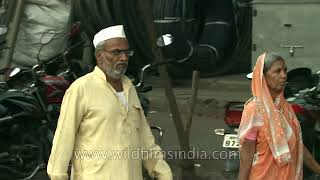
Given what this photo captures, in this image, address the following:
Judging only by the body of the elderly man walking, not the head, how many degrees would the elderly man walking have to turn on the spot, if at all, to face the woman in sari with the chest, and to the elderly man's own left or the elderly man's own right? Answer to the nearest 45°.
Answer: approximately 45° to the elderly man's own left

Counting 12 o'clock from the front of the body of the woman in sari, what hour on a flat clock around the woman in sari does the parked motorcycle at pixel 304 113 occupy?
The parked motorcycle is roughly at 8 o'clock from the woman in sari.

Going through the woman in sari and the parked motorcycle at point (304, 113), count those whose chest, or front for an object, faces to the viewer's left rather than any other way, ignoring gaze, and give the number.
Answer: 0

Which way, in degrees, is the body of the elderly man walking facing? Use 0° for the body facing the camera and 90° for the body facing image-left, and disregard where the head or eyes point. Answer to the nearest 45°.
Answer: approximately 315°

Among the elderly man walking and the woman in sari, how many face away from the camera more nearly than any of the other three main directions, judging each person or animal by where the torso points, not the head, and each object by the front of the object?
0

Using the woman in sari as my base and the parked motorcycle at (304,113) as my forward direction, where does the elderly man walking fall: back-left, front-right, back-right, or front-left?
back-left

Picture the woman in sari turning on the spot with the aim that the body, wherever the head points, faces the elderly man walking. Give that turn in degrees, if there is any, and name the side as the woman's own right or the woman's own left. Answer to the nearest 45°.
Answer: approximately 135° to the woman's own right

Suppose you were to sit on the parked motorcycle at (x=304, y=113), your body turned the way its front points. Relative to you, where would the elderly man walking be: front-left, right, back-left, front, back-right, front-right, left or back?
back

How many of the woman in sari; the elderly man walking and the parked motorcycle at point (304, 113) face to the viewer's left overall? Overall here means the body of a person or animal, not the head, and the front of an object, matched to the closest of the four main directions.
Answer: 0

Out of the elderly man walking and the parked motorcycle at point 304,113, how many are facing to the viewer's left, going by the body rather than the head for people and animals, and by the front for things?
0

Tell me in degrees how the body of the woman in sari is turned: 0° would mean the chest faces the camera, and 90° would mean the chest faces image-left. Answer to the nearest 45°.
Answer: approximately 315°

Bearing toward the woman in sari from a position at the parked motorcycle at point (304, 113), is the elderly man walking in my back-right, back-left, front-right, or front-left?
front-right

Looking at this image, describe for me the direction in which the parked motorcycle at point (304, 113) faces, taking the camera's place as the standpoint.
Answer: facing away from the viewer and to the right of the viewer

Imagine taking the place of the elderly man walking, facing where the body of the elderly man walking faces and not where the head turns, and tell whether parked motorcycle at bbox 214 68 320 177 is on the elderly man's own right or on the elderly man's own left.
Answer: on the elderly man's own left
